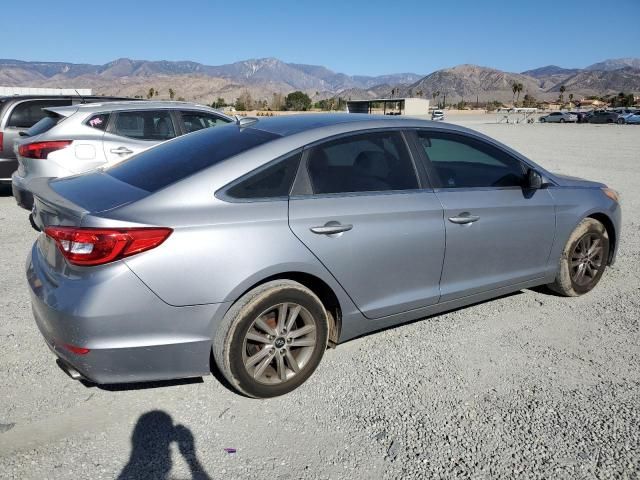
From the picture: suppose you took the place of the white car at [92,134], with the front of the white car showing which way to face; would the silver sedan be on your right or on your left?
on your right

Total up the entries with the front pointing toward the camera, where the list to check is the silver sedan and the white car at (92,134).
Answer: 0

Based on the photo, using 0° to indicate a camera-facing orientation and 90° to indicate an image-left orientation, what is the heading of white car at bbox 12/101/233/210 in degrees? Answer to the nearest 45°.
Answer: approximately 225°

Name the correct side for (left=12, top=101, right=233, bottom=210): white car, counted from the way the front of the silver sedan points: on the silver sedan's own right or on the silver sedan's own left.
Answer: on the silver sedan's own left

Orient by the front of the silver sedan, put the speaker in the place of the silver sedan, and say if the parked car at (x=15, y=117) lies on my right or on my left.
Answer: on my left

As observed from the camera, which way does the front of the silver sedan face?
facing away from the viewer and to the right of the viewer

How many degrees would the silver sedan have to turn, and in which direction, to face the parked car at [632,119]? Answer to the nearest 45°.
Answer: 0° — it already faces it

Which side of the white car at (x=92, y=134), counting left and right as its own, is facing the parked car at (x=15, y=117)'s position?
left
